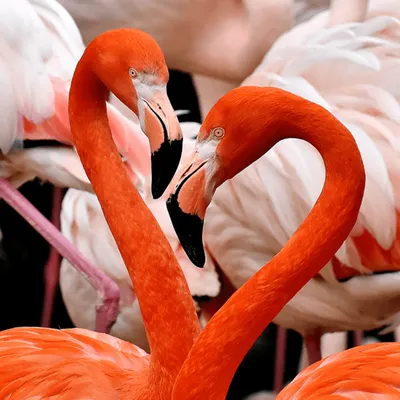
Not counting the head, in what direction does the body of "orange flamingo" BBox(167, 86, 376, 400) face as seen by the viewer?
to the viewer's left

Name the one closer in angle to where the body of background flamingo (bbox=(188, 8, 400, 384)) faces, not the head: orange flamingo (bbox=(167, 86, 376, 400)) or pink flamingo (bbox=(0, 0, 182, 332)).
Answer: the pink flamingo

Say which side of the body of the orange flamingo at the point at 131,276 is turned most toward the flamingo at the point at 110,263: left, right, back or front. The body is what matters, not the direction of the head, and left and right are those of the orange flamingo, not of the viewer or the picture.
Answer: left

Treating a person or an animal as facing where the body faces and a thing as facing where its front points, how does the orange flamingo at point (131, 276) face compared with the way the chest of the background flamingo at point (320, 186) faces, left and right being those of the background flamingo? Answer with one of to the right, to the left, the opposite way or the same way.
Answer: the opposite way

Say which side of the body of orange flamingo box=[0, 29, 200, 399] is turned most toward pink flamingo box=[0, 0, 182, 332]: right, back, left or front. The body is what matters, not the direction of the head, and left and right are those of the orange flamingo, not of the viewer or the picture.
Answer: left

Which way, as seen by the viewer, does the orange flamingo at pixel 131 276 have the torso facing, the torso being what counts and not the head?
to the viewer's right

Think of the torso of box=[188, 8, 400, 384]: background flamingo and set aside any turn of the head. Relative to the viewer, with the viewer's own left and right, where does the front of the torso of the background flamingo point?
facing to the left of the viewer

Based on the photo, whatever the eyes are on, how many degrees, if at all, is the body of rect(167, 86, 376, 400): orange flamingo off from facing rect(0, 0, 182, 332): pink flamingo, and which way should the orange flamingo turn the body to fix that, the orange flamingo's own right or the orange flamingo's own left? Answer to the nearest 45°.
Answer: approximately 45° to the orange flamingo's own right

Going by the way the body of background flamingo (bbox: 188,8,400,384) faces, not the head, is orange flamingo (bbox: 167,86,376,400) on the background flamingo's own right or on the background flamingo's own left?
on the background flamingo's own left
